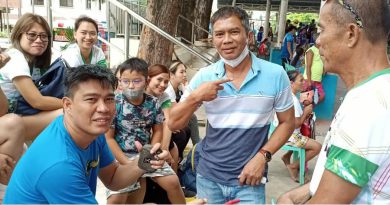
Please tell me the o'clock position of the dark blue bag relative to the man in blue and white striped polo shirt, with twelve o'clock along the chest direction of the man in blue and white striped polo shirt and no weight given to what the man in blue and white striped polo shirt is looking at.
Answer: The dark blue bag is roughly at 4 o'clock from the man in blue and white striped polo shirt.

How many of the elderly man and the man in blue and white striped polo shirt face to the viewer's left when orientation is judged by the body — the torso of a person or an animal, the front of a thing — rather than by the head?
1

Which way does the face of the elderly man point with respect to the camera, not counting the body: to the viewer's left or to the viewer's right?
to the viewer's left

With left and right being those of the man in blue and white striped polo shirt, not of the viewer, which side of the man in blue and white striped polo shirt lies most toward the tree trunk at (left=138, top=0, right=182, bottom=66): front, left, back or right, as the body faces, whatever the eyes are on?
back

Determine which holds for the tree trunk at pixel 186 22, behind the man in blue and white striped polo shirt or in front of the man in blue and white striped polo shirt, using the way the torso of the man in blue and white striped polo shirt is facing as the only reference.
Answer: behind

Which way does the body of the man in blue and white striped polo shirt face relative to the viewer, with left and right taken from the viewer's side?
facing the viewer

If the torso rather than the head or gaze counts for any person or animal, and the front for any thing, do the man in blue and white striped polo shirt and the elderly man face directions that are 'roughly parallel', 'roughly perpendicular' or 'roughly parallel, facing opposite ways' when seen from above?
roughly perpendicular

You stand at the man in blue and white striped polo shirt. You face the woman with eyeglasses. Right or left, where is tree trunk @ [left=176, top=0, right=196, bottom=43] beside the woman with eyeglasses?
right

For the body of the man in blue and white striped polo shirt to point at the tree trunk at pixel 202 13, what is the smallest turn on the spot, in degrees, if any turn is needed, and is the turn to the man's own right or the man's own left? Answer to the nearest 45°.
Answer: approximately 180°

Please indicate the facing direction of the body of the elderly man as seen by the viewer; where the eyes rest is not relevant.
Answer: to the viewer's left

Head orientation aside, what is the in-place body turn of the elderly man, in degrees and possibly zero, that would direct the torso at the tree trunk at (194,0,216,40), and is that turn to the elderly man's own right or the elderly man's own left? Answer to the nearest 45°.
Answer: approximately 90° to the elderly man's own right
